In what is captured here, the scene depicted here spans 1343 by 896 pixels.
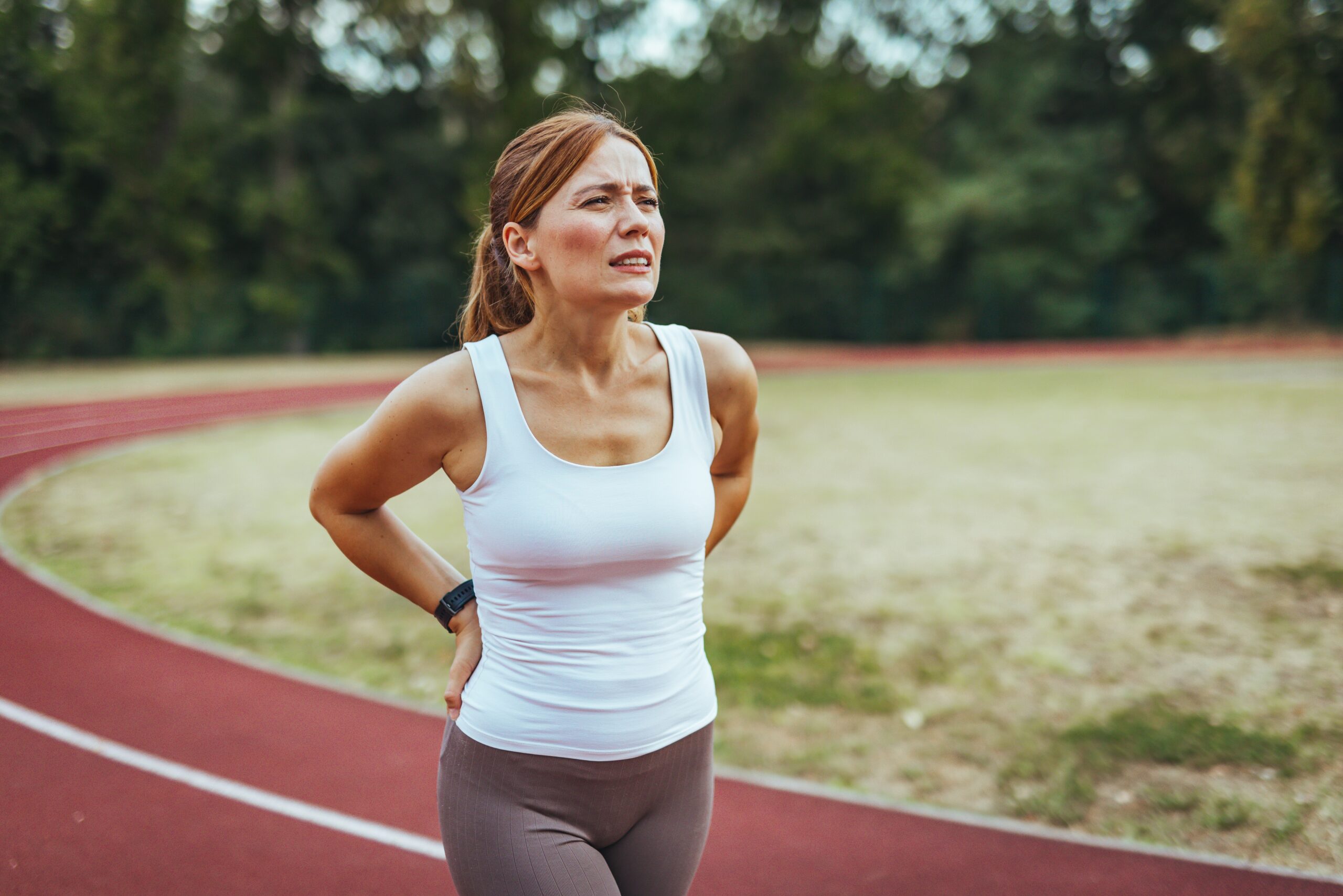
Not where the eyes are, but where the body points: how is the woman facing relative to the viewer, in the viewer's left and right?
facing the viewer and to the right of the viewer

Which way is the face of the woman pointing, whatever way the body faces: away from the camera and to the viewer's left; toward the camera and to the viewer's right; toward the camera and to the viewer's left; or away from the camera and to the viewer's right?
toward the camera and to the viewer's right
